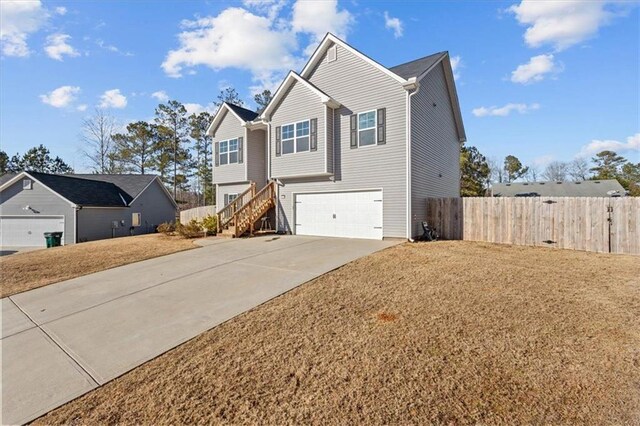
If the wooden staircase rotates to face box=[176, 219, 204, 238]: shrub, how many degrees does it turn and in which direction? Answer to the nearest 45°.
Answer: approximately 45° to its right

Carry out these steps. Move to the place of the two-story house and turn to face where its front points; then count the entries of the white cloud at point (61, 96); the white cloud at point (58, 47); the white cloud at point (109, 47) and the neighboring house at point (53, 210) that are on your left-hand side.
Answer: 0

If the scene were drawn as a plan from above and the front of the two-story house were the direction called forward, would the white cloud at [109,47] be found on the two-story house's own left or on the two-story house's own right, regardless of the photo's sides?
on the two-story house's own right

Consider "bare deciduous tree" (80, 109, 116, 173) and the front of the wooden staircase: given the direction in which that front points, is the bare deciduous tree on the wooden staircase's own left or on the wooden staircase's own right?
on the wooden staircase's own right

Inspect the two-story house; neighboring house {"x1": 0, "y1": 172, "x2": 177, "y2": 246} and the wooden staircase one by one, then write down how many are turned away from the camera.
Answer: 0

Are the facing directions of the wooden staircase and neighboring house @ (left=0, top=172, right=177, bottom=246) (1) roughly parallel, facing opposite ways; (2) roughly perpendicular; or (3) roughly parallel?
roughly parallel

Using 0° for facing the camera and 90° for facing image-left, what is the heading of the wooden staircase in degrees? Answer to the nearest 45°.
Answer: approximately 45°

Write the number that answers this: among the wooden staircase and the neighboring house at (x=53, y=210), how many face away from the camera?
0

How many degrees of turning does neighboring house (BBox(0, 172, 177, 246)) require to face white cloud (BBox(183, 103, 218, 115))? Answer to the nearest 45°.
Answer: approximately 180°

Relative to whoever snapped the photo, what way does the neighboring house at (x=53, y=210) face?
facing the viewer and to the left of the viewer

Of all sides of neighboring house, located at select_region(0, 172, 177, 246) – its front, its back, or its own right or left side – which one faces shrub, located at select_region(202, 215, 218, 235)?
left
